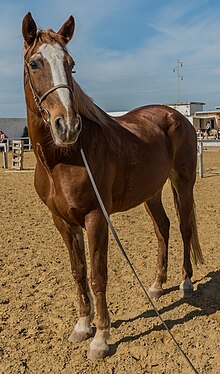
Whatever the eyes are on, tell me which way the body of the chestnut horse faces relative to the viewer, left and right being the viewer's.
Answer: facing the viewer and to the left of the viewer

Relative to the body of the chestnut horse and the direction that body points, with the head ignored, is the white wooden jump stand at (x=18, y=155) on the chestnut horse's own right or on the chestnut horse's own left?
on the chestnut horse's own right

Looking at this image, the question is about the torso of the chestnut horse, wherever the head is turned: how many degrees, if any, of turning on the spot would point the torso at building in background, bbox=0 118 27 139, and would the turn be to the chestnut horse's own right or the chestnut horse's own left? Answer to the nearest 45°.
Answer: approximately 135° to the chestnut horse's own right
